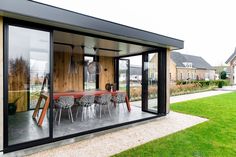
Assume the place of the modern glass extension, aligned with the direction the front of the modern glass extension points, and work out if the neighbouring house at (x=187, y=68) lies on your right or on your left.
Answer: on your left

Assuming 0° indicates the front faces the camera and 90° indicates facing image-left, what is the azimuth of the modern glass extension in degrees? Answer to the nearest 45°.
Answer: approximately 315°
